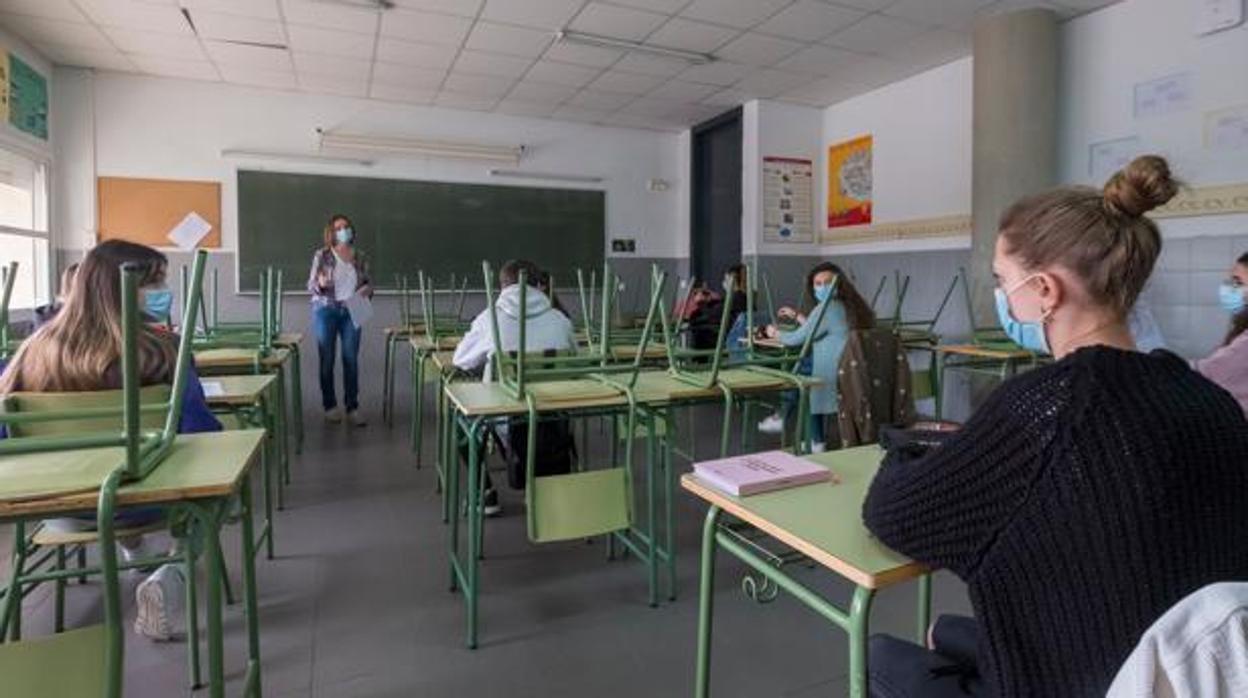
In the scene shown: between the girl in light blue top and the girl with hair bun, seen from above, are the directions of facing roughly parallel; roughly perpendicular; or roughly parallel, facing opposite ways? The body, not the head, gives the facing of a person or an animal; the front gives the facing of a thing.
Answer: roughly perpendicular

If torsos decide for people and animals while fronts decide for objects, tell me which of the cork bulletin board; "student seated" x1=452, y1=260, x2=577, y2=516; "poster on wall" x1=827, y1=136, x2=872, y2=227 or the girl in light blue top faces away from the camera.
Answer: the student seated

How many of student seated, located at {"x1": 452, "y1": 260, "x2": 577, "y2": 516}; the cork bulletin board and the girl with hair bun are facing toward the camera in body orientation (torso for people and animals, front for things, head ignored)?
1

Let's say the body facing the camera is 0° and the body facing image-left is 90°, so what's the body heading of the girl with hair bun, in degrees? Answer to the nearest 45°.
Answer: approximately 135°

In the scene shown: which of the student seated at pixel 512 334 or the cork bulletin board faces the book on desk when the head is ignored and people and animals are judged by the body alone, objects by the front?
the cork bulletin board

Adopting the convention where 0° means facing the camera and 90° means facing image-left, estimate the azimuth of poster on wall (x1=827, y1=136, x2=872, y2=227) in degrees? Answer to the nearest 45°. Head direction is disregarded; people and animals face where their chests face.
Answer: approximately 45°

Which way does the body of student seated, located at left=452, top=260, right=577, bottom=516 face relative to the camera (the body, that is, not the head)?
away from the camera

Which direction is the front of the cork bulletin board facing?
toward the camera

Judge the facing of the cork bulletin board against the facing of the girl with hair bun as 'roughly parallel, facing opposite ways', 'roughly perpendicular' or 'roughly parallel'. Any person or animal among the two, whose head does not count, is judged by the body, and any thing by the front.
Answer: roughly parallel, facing opposite ways

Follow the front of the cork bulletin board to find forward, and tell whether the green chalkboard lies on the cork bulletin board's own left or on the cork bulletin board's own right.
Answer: on the cork bulletin board's own left

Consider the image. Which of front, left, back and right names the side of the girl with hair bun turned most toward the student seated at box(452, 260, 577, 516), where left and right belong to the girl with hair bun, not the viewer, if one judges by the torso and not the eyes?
front

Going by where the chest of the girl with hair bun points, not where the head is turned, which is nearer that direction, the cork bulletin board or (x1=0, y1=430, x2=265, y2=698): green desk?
the cork bulletin board

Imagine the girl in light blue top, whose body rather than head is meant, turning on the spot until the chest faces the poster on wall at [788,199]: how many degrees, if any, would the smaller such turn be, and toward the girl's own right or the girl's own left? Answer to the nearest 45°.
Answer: approximately 135° to the girl's own right

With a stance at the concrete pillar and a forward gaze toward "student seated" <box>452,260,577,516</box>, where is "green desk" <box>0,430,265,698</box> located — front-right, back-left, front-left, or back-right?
front-left

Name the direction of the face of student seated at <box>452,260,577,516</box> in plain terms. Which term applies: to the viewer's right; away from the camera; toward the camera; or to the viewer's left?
away from the camera

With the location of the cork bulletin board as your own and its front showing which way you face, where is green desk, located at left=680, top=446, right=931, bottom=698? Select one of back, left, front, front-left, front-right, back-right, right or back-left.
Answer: front

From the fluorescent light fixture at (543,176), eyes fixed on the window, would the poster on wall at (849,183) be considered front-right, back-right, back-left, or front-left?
back-left

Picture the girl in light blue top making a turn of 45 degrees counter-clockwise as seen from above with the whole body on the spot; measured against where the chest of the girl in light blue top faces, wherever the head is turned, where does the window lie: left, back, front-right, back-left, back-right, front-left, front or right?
right

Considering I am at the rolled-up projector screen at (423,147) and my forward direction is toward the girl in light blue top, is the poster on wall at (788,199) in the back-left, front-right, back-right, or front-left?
front-left

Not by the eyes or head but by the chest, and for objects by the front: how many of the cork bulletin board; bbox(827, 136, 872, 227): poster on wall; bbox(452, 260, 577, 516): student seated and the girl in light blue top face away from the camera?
1
